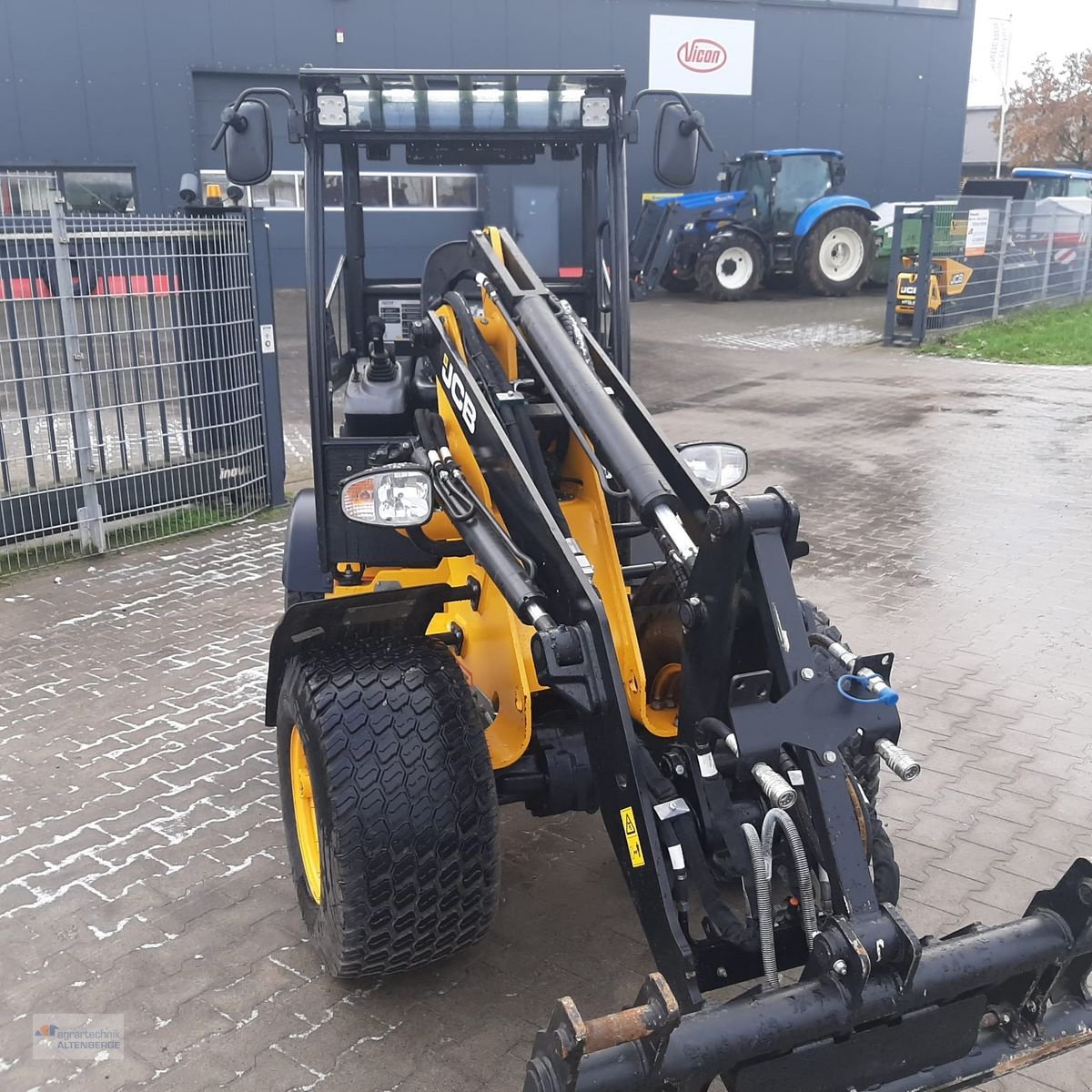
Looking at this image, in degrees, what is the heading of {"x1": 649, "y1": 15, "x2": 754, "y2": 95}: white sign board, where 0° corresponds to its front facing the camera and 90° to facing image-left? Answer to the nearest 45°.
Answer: approximately 0°

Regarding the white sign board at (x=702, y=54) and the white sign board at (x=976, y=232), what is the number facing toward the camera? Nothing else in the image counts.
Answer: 2

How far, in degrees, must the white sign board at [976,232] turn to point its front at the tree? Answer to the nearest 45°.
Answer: approximately 180°

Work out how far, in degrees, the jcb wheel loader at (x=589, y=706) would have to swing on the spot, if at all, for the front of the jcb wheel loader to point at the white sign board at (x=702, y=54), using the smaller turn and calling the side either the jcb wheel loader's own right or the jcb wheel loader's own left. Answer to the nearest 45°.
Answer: approximately 135° to the jcb wheel loader's own left

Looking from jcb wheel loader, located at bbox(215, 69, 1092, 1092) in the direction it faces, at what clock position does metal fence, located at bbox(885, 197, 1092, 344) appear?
The metal fence is roughly at 8 o'clock from the jcb wheel loader.

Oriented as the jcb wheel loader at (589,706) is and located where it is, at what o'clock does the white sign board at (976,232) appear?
The white sign board is roughly at 8 o'clock from the jcb wheel loader.

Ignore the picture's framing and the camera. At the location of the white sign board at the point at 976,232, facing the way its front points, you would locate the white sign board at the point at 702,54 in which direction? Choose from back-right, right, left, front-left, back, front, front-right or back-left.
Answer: back-right

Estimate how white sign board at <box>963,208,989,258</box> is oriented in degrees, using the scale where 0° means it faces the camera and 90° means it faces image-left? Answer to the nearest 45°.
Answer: approximately 0°

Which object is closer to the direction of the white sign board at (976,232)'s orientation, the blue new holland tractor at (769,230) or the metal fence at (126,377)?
the metal fence

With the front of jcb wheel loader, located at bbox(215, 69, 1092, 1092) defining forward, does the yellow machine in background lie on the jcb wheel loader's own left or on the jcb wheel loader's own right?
on the jcb wheel loader's own left

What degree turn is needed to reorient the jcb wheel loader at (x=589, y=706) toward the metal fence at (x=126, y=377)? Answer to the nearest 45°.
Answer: approximately 180°
